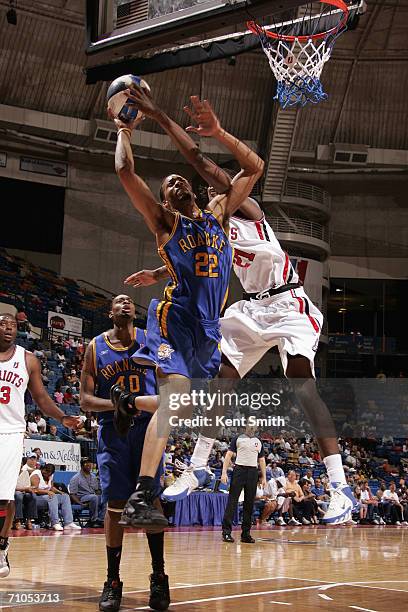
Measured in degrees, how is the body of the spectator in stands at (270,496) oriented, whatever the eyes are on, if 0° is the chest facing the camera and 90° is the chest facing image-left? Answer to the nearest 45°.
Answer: approximately 45°

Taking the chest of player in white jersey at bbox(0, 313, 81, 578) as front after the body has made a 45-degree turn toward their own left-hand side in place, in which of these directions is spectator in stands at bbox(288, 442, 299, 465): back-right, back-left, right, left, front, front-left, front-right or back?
left

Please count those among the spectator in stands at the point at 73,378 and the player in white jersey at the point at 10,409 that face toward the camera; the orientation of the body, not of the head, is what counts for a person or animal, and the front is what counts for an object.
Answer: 2

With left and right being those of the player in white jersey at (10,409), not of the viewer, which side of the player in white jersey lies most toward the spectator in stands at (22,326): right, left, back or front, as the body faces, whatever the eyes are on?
back

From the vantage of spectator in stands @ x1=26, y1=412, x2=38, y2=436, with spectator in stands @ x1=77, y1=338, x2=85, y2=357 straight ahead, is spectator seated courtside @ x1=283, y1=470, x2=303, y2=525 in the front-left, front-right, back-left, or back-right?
back-right

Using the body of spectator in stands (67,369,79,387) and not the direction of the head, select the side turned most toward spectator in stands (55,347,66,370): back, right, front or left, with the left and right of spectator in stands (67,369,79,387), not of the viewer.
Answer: back

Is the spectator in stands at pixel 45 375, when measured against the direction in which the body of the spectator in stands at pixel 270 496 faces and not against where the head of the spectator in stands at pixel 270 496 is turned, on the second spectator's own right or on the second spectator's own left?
on the second spectator's own right

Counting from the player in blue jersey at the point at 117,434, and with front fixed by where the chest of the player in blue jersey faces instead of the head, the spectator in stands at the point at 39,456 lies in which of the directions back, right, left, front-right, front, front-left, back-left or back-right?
back

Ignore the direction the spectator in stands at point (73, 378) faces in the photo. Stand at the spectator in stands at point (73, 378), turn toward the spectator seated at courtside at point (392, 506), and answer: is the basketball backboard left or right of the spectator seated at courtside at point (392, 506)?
right

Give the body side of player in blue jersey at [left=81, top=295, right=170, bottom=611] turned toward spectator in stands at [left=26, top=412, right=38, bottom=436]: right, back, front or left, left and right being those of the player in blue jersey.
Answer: back

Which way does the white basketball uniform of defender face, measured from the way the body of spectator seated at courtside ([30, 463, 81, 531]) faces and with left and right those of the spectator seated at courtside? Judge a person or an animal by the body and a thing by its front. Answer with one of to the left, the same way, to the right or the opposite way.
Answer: to the right
